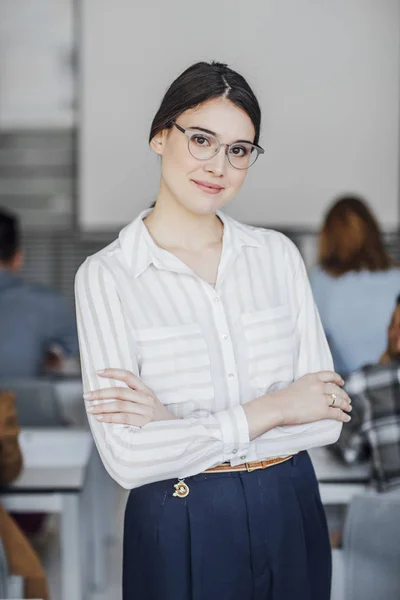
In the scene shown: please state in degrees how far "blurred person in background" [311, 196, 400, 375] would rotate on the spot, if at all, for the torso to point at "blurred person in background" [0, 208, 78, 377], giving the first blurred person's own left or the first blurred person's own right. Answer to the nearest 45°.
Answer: approximately 90° to the first blurred person's own left

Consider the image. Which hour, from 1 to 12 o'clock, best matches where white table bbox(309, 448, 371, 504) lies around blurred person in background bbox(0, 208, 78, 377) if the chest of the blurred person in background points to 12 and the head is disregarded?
The white table is roughly at 5 o'clock from the blurred person in background.

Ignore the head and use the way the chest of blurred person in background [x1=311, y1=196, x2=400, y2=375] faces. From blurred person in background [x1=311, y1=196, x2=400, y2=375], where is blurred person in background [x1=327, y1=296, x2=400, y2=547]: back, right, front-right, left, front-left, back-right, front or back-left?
back

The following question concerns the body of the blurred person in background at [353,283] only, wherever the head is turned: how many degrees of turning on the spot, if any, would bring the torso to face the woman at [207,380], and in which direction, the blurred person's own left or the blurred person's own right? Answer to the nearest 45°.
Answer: approximately 180°

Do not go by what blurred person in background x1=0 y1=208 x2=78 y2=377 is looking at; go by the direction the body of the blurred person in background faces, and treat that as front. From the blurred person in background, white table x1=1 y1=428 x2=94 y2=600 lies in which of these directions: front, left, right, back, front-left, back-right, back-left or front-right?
back

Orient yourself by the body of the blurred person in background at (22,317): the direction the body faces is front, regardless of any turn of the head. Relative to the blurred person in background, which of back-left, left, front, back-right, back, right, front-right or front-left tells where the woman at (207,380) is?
back

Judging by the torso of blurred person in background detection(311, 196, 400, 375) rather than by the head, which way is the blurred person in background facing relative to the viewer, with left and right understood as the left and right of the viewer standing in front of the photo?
facing away from the viewer

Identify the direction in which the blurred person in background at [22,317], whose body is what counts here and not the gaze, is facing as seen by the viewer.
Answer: away from the camera

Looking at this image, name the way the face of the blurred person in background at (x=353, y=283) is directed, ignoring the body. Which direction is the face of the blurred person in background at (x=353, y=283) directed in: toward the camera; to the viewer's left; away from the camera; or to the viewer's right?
away from the camera

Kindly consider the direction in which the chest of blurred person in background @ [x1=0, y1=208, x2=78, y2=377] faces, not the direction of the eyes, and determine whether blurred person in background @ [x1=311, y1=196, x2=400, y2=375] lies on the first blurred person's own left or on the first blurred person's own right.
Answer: on the first blurred person's own right

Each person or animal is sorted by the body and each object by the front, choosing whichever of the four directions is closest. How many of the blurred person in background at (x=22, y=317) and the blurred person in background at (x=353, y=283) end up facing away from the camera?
2

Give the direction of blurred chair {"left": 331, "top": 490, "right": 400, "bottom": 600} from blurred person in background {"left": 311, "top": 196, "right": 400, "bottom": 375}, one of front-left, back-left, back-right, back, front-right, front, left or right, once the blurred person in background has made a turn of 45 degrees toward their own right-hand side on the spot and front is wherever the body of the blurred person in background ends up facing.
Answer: back-right

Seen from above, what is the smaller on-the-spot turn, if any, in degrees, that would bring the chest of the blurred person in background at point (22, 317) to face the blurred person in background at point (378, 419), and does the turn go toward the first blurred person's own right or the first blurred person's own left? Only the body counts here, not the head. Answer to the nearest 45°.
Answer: approximately 135° to the first blurred person's own right
